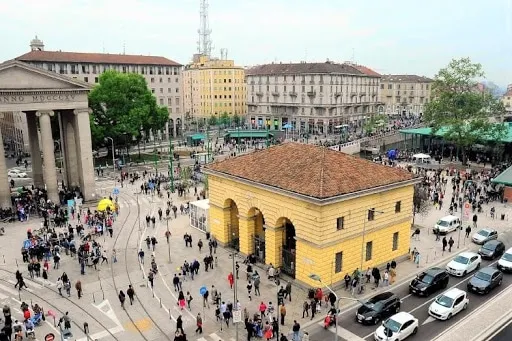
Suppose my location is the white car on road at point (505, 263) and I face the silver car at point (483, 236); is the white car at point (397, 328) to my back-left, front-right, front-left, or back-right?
back-left

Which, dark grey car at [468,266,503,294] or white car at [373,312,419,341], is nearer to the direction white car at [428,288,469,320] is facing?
the white car

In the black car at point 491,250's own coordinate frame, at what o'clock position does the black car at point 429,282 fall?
the black car at point 429,282 is roughly at 11 o'clock from the black car at point 491,250.

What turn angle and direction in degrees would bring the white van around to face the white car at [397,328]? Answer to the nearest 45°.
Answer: approximately 45° to its left

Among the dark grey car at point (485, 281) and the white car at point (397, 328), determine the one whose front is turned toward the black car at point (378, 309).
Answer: the dark grey car at point (485, 281)

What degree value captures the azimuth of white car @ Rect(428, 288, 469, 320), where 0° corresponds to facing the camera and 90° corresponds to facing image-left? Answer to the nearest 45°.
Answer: approximately 45°

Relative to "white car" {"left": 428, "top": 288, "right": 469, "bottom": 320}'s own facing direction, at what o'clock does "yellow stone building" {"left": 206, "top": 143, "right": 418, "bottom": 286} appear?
The yellow stone building is roughly at 2 o'clock from the white car.

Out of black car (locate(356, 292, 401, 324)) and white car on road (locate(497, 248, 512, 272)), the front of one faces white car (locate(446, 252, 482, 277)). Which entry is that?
the white car on road

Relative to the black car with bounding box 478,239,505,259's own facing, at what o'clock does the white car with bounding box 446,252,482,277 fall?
The white car is roughly at 11 o'clock from the black car.

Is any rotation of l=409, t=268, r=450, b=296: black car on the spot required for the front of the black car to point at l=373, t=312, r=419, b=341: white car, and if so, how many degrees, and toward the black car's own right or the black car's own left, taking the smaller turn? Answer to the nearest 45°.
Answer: approximately 45° to the black car's own left

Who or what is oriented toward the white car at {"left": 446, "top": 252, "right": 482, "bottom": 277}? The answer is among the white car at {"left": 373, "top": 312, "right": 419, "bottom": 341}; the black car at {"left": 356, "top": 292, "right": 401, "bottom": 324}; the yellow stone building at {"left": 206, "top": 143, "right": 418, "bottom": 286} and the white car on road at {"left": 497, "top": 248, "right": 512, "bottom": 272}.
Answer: the white car on road

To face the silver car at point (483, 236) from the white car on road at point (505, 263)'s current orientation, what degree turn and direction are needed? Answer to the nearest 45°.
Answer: approximately 135° to its right
